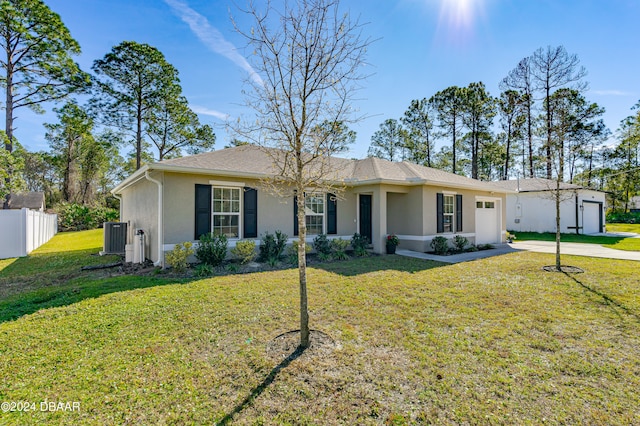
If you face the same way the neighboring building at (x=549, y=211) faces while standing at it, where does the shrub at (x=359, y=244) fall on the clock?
The shrub is roughly at 2 o'clock from the neighboring building.

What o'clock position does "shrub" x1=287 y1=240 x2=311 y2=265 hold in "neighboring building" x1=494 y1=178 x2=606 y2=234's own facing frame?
The shrub is roughly at 2 o'clock from the neighboring building.

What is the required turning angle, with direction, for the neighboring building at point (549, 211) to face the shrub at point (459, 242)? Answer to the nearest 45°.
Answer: approximately 45° to its right

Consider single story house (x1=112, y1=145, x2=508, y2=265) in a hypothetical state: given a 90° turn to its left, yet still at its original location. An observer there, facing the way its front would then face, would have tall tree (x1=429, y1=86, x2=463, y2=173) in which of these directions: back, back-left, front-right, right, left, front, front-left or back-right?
front

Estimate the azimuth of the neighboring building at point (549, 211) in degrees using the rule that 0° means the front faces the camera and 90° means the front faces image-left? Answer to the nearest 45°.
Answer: approximately 315°

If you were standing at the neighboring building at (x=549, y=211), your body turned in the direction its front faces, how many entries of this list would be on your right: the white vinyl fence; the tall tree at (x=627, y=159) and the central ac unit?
2

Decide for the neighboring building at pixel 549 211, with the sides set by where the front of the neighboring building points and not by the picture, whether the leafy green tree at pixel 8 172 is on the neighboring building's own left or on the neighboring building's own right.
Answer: on the neighboring building's own right

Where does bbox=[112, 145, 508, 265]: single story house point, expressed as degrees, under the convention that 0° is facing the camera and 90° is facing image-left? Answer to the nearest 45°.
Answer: approximately 315°

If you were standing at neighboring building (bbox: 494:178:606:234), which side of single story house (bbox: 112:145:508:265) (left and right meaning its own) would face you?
left
